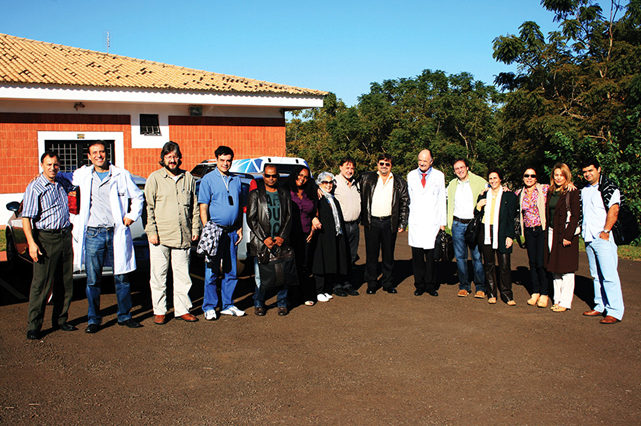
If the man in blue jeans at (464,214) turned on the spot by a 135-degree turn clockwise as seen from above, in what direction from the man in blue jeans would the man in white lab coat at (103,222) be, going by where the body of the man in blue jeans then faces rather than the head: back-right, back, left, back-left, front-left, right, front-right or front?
left

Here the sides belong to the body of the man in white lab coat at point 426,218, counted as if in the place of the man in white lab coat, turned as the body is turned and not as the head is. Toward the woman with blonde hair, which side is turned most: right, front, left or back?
left

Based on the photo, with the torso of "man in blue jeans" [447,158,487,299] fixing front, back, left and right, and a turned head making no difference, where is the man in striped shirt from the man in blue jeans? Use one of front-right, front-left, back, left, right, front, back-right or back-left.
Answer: front-right

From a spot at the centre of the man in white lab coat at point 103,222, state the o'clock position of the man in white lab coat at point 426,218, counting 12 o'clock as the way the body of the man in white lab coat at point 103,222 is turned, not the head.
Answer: the man in white lab coat at point 426,218 is roughly at 9 o'clock from the man in white lab coat at point 103,222.

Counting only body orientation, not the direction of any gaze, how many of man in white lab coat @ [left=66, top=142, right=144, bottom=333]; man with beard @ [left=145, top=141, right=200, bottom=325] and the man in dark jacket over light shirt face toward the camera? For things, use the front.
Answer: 3

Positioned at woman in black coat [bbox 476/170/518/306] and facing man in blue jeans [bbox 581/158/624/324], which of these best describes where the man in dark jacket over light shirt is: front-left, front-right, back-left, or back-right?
back-right

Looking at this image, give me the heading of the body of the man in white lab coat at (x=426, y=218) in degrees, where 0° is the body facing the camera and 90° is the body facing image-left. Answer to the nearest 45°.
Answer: approximately 0°

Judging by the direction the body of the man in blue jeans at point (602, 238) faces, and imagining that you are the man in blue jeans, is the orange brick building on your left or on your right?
on your right

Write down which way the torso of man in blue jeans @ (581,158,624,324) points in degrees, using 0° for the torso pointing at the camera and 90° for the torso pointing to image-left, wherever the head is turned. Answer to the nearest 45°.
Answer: approximately 45°

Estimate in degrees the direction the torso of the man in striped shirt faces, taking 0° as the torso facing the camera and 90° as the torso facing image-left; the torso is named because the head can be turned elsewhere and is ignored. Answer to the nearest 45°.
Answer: approximately 315°
